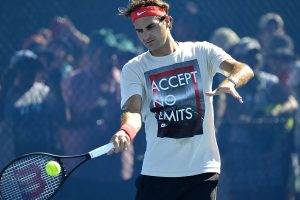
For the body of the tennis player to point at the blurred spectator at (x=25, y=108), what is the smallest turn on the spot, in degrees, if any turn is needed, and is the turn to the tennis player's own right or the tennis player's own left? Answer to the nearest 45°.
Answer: approximately 135° to the tennis player's own right

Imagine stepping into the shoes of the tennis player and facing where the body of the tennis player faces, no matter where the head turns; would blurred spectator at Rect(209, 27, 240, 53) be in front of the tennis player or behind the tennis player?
behind

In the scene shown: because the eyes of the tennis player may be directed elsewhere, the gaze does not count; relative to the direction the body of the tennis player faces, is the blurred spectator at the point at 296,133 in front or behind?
behind

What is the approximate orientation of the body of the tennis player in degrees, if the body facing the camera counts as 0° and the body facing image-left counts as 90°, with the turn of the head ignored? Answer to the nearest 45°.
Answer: approximately 0°

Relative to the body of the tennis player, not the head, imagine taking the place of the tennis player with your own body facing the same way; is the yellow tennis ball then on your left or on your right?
on your right
